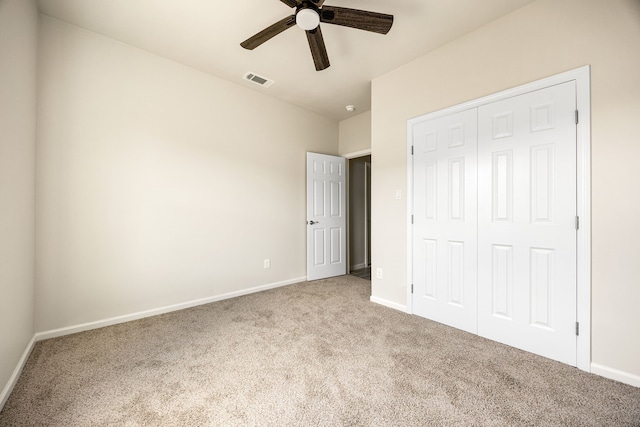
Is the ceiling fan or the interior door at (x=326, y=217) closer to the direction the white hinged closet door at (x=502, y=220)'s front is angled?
the ceiling fan

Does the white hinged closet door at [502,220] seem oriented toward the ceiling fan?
yes

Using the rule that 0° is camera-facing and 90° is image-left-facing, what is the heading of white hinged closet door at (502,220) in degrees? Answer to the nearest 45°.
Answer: approximately 45°

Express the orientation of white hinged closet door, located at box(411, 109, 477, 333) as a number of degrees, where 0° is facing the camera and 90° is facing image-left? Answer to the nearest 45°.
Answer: approximately 45°

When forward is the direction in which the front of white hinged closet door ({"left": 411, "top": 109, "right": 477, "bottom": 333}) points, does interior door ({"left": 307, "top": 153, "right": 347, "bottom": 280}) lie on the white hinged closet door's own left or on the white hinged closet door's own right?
on the white hinged closet door's own right
